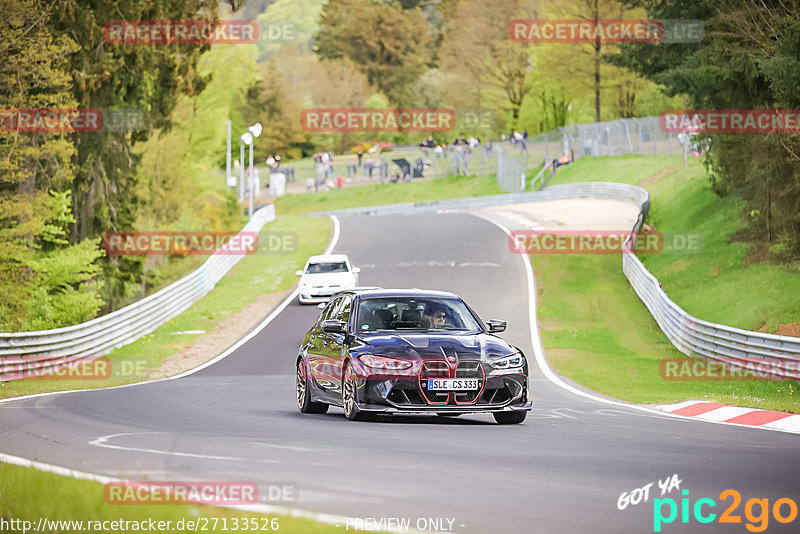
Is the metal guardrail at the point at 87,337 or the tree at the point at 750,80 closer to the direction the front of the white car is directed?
the metal guardrail

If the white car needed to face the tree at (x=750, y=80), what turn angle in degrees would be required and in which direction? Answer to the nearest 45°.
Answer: approximately 90° to its left

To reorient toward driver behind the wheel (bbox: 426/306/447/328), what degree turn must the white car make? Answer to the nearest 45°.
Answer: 0° — it already faces them

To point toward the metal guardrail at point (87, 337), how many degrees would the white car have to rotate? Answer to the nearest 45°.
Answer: approximately 45° to its right

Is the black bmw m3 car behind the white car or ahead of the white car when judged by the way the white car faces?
ahead

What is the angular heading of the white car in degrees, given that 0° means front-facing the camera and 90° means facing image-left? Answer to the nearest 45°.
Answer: approximately 0°

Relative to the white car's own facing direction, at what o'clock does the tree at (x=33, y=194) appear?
The tree is roughly at 2 o'clock from the white car.
